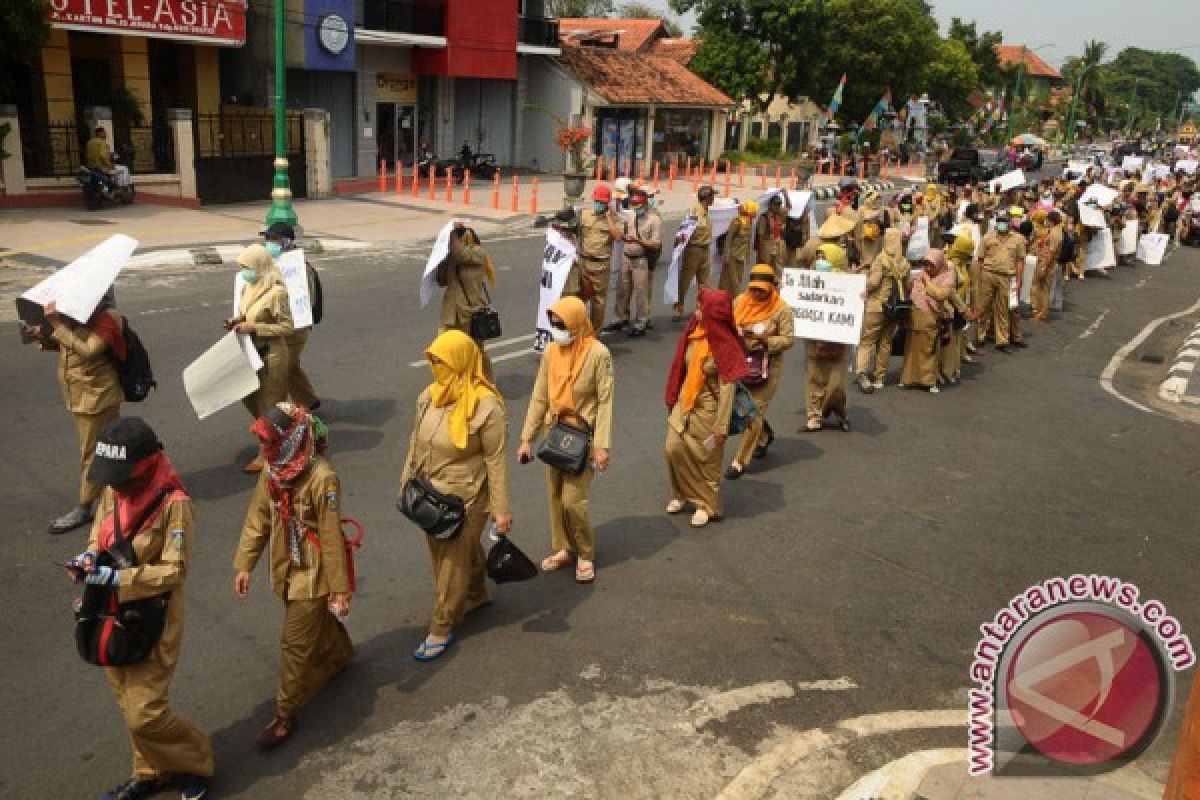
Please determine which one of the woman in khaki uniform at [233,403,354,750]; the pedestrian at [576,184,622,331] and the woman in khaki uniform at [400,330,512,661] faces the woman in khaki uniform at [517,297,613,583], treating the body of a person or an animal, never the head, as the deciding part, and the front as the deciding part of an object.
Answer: the pedestrian

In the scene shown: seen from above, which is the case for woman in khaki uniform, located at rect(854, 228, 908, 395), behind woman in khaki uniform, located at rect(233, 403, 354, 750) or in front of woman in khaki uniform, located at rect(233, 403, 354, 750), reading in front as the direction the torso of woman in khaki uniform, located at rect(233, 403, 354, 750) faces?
behind

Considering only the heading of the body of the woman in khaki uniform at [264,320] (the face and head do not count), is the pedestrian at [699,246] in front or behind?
behind

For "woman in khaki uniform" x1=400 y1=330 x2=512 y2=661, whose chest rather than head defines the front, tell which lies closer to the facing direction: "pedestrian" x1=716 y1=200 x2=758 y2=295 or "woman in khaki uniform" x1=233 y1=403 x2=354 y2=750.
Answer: the woman in khaki uniform

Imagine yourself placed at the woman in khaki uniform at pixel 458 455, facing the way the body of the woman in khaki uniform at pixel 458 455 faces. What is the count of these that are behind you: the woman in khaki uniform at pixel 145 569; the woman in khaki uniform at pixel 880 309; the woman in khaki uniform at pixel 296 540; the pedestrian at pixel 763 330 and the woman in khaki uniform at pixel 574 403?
3

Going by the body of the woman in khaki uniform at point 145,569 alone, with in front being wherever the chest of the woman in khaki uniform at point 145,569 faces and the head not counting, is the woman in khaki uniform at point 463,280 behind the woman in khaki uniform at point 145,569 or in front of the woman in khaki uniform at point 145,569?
behind

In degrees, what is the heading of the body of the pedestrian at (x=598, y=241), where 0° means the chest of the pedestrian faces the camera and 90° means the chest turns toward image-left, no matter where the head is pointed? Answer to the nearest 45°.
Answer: approximately 0°

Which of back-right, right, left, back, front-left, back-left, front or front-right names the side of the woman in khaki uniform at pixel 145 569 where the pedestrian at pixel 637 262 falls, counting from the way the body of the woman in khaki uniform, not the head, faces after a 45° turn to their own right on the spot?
back-right

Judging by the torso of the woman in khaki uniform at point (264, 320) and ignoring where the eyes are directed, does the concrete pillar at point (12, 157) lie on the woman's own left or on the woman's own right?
on the woman's own right

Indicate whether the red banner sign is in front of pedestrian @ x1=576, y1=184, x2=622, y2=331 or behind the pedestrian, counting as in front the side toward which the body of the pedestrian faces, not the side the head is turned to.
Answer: behind

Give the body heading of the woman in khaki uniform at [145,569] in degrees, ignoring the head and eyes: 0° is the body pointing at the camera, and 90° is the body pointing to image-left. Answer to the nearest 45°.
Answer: approximately 45°

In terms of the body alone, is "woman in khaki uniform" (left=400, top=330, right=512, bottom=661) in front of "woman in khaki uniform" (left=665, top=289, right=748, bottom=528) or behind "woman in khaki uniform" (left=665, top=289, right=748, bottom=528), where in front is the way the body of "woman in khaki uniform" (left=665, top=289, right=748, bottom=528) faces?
in front

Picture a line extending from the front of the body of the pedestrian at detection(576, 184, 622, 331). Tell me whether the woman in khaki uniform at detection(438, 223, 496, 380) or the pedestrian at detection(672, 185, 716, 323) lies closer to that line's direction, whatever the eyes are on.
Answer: the woman in khaki uniform

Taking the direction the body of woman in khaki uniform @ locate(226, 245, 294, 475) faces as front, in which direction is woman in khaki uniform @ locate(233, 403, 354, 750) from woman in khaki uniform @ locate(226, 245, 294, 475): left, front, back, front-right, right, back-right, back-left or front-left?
front-left

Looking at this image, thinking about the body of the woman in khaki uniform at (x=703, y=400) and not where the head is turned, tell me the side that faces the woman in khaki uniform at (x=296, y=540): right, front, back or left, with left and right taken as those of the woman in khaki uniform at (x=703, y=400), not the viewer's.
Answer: front

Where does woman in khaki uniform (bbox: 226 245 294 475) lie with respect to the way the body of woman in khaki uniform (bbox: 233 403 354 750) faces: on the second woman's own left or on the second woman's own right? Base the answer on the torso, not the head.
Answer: on the second woman's own right

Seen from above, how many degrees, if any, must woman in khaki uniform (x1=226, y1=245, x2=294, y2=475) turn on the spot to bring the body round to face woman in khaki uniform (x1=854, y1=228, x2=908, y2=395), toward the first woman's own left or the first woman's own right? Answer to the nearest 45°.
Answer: approximately 135° to the first woman's own left
